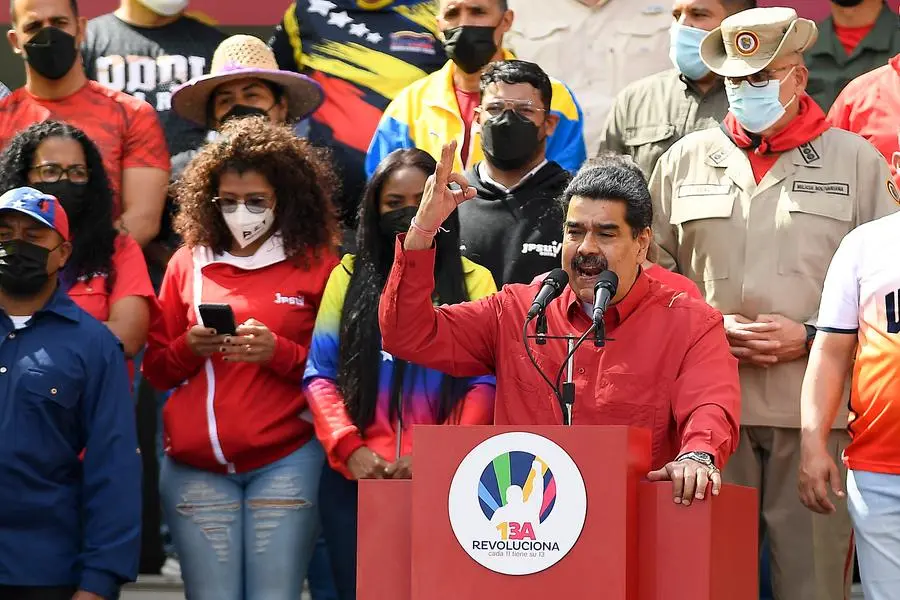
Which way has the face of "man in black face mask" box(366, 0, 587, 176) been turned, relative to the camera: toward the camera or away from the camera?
toward the camera

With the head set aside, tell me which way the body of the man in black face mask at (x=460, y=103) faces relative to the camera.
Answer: toward the camera

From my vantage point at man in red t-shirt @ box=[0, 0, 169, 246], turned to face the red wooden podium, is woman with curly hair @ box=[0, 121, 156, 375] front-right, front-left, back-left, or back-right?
front-right

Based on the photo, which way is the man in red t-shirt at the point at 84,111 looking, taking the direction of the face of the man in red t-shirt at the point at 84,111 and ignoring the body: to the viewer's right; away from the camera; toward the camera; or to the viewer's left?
toward the camera

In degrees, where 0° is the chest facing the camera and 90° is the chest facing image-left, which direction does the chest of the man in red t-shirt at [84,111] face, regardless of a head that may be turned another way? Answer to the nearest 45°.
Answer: approximately 0°

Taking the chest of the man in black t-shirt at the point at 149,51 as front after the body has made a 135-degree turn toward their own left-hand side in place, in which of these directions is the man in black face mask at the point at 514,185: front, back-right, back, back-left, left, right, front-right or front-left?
right

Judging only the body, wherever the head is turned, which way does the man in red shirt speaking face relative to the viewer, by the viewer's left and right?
facing the viewer and to the left of the viewer

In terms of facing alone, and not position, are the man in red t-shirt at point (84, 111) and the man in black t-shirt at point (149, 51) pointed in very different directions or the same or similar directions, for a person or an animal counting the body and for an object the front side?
same or similar directions

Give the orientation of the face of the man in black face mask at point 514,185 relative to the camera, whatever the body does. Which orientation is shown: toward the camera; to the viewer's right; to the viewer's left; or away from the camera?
toward the camera

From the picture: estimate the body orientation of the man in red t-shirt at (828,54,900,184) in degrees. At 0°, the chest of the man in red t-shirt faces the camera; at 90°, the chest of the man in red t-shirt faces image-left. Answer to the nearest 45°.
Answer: approximately 0°

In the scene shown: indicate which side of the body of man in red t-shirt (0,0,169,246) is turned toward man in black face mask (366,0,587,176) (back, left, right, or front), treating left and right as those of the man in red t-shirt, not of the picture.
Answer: left

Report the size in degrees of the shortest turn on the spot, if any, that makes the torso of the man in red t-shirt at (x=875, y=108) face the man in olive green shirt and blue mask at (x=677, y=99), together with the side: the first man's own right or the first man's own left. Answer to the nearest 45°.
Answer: approximately 90° to the first man's own right

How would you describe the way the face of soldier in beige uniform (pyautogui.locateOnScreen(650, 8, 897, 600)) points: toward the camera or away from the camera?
toward the camera

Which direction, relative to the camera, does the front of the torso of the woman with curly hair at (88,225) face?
toward the camera
